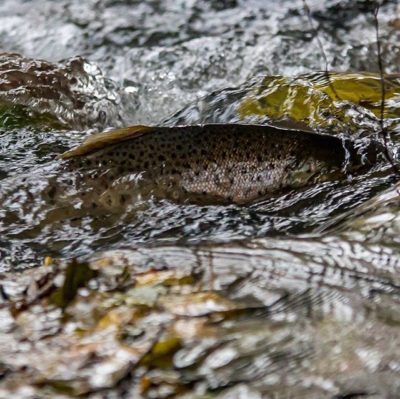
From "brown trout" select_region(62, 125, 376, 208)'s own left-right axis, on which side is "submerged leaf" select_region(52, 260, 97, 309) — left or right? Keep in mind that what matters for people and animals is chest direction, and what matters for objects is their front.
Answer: on its right

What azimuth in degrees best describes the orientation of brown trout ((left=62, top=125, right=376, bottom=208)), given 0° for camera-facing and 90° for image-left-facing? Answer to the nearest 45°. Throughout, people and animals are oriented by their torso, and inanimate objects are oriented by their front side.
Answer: approximately 270°
